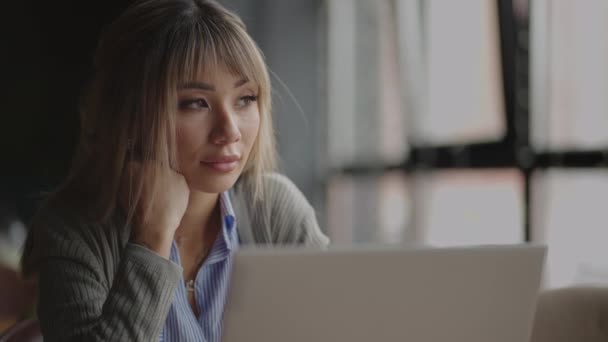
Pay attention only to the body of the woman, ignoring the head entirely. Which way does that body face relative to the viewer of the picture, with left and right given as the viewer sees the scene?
facing the viewer and to the right of the viewer

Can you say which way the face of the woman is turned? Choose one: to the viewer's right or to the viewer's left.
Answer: to the viewer's right
